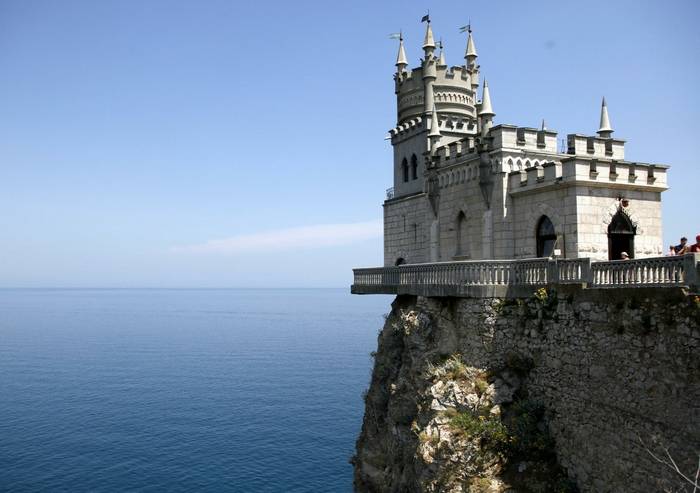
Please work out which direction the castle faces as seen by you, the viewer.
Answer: facing the viewer and to the right of the viewer

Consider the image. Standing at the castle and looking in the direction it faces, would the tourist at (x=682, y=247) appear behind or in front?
in front
